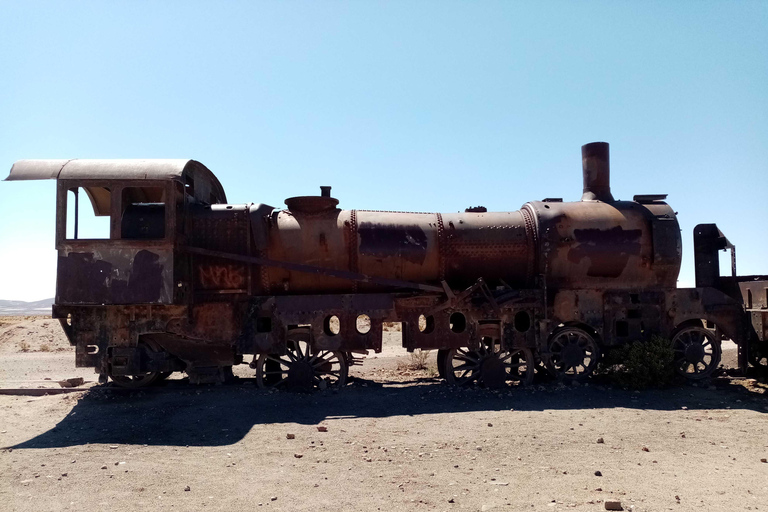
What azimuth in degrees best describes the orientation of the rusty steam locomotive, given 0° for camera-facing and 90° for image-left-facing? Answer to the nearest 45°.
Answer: approximately 270°

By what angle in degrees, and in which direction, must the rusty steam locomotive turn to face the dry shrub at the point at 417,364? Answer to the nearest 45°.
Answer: approximately 90° to its left
